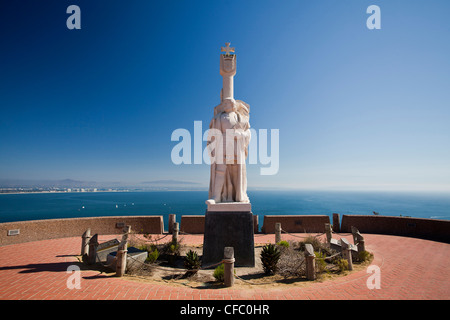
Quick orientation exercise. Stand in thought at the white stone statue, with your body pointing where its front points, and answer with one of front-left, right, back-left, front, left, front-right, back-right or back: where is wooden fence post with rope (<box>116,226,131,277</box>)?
front-right

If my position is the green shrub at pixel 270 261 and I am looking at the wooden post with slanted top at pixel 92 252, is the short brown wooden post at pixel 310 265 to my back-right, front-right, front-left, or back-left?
back-left

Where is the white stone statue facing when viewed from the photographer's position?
facing the viewer

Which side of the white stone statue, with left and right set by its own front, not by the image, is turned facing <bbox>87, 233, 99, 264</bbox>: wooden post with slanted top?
right

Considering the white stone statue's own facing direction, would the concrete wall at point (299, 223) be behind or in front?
behind

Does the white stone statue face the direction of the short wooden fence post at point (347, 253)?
no

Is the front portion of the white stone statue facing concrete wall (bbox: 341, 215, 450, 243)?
no

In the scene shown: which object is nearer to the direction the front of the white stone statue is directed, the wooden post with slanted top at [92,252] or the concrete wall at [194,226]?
the wooden post with slanted top

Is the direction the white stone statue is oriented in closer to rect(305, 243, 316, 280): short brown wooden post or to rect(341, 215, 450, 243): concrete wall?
the short brown wooden post
